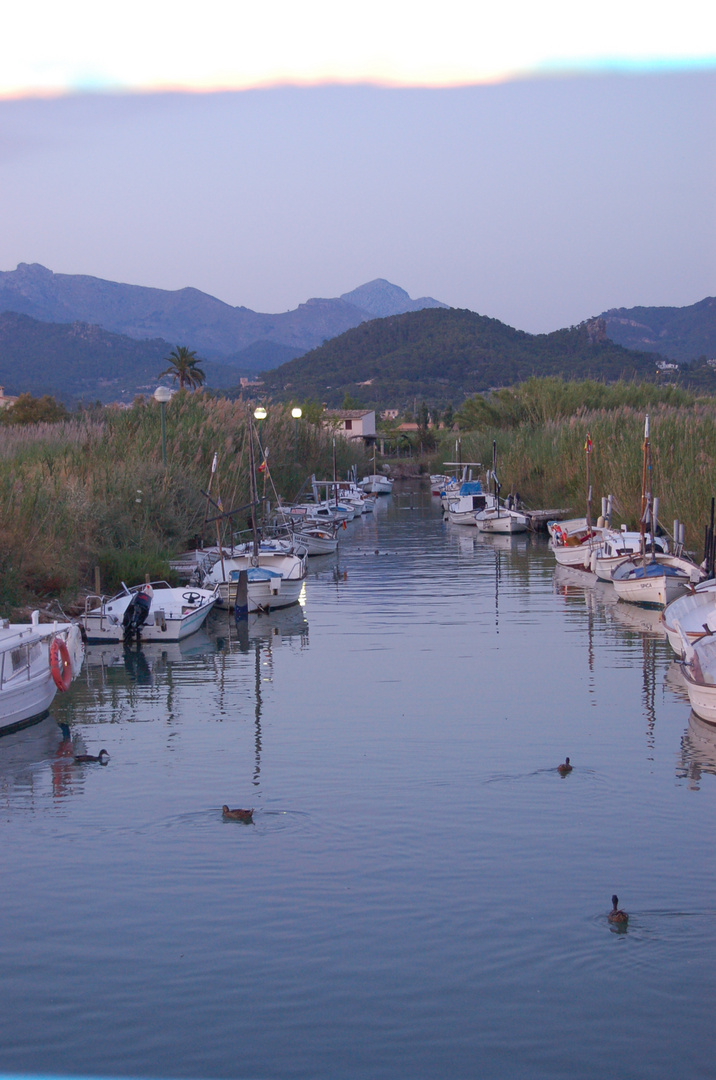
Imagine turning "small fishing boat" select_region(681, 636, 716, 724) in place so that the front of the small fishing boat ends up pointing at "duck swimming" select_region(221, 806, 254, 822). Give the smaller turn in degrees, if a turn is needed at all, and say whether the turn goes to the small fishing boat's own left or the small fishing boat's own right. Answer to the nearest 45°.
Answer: approximately 45° to the small fishing boat's own left

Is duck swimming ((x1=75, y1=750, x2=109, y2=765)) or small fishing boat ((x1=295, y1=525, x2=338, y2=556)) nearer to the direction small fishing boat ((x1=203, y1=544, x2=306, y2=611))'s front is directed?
the small fishing boat

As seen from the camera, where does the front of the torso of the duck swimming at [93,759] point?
to the viewer's right

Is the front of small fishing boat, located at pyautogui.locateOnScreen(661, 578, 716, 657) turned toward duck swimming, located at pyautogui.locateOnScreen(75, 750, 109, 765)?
yes

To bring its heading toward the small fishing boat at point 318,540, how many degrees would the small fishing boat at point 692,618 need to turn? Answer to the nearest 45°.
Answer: approximately 90° to its right

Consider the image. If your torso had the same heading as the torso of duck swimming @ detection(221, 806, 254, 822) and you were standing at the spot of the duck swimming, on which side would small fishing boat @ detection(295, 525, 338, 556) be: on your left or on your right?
on your right

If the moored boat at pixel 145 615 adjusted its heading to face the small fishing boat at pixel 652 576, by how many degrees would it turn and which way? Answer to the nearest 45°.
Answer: approximately 45° to its right

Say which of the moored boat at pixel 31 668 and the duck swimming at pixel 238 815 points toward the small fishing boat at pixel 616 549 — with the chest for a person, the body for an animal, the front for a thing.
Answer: the moored boat
